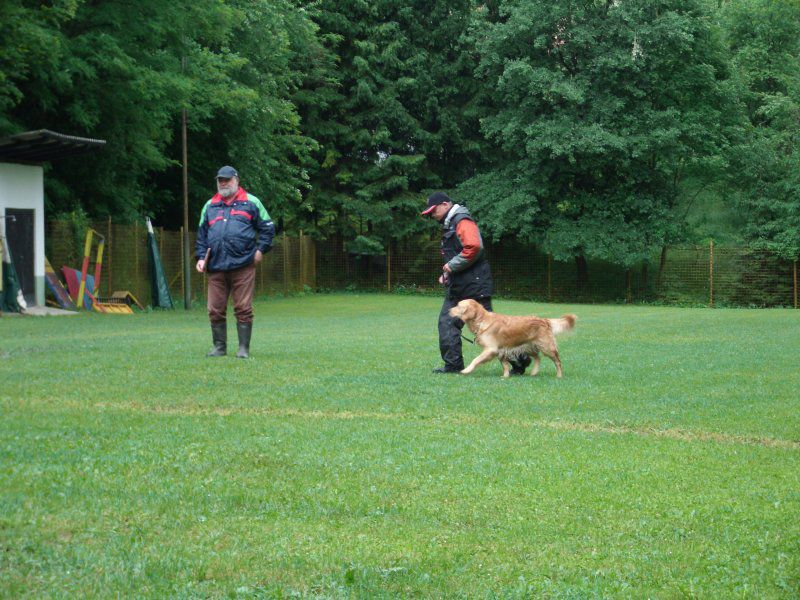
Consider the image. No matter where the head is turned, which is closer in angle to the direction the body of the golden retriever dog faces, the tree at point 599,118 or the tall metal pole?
the tall metal pole

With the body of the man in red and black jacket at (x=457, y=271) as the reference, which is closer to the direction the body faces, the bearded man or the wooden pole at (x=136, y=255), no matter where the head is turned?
the bearded man

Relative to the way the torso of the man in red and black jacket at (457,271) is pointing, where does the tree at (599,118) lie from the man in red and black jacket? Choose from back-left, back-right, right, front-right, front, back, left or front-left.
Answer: right

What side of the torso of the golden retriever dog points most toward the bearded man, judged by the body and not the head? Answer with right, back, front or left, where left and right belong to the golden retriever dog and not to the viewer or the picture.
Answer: front

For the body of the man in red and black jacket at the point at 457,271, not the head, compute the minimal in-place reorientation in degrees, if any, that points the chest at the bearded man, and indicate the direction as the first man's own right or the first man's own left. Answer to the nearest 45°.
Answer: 0° — they already face them

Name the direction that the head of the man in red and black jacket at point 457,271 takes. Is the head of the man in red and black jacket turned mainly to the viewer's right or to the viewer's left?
to the viewer's left

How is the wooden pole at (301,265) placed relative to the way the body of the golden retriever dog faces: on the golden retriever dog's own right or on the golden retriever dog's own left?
on the golden retriever dog's own right

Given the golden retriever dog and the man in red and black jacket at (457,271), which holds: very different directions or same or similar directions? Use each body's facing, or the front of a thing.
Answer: same or similar directions

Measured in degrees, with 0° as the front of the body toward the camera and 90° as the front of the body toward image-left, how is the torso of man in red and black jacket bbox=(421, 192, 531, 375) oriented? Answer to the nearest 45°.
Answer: approximately 90°

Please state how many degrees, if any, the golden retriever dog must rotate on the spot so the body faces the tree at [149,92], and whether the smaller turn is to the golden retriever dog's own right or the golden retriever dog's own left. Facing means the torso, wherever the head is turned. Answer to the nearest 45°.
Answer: approximately 45° to the golden retriever dog's own right

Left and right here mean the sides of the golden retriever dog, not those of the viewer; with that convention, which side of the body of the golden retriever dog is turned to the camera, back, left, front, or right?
left
